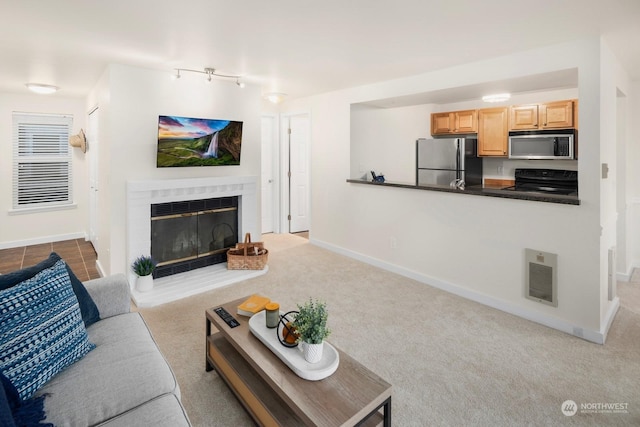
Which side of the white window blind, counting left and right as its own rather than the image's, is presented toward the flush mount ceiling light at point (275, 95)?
left

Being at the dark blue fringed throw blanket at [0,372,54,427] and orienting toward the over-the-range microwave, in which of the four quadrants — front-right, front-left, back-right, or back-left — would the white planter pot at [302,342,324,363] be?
front-right

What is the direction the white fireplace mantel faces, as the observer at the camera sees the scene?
facing the viewer and to the right of the viewer

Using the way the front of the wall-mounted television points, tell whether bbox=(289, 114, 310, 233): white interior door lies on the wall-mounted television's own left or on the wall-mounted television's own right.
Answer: on the wall-mounted television's own left

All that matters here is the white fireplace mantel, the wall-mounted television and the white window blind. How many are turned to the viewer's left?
0

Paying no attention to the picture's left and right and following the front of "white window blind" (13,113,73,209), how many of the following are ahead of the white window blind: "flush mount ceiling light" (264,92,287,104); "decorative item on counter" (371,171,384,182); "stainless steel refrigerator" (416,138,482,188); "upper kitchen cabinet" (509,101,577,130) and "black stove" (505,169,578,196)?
5

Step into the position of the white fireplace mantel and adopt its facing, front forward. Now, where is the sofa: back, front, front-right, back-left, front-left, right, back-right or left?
front-right

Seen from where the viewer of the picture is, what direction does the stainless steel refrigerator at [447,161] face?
facing the viewer and to the left of the viewer

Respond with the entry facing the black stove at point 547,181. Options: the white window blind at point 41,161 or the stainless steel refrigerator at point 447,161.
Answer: the white window blind

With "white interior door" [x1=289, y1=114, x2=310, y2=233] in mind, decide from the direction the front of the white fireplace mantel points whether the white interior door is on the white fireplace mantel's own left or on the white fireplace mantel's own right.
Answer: on the white fireplace mantel's own left

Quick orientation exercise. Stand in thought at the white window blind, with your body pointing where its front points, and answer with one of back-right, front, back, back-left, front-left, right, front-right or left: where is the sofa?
front-right

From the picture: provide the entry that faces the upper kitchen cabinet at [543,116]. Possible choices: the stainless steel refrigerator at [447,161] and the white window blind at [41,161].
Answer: the white window blind
